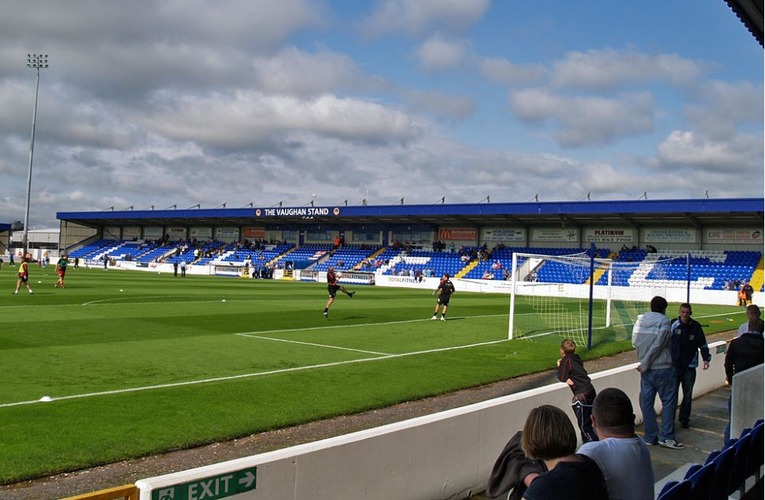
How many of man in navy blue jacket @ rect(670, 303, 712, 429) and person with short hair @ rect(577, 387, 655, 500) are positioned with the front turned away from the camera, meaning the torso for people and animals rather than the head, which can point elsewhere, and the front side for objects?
1

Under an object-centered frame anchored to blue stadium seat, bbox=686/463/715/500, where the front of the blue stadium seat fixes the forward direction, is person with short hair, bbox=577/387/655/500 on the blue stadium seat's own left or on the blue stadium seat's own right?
on the blue stadium seat's own left

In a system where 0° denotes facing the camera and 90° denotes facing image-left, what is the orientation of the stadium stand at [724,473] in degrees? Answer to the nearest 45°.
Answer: approximately 135°

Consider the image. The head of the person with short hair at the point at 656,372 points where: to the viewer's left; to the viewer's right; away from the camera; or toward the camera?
away from the camera

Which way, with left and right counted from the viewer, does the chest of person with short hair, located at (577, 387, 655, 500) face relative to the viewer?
facing away from the viewer

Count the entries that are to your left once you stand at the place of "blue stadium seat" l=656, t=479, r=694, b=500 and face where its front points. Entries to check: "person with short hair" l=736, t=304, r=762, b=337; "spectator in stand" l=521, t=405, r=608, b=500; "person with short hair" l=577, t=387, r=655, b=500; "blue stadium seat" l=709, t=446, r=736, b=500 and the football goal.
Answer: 2

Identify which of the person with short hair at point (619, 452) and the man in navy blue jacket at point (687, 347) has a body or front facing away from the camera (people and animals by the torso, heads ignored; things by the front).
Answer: the person with short hair

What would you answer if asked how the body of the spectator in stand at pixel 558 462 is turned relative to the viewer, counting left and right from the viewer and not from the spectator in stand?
facing away from the viewer and to the left of the viewer

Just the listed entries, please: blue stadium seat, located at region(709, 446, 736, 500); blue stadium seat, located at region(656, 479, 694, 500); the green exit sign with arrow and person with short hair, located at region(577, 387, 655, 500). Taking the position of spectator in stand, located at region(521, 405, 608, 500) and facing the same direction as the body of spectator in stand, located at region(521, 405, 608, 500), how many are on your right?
3

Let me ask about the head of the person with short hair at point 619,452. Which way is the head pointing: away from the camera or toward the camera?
away from the camera

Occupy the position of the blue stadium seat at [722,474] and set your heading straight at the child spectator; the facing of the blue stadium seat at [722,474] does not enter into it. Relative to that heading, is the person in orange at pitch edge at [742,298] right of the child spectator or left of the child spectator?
right

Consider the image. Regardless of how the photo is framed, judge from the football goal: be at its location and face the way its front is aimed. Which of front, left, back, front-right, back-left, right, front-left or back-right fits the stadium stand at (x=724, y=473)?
back-left

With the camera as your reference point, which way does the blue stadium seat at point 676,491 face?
facing away from the viewer and to the left of the viewer
